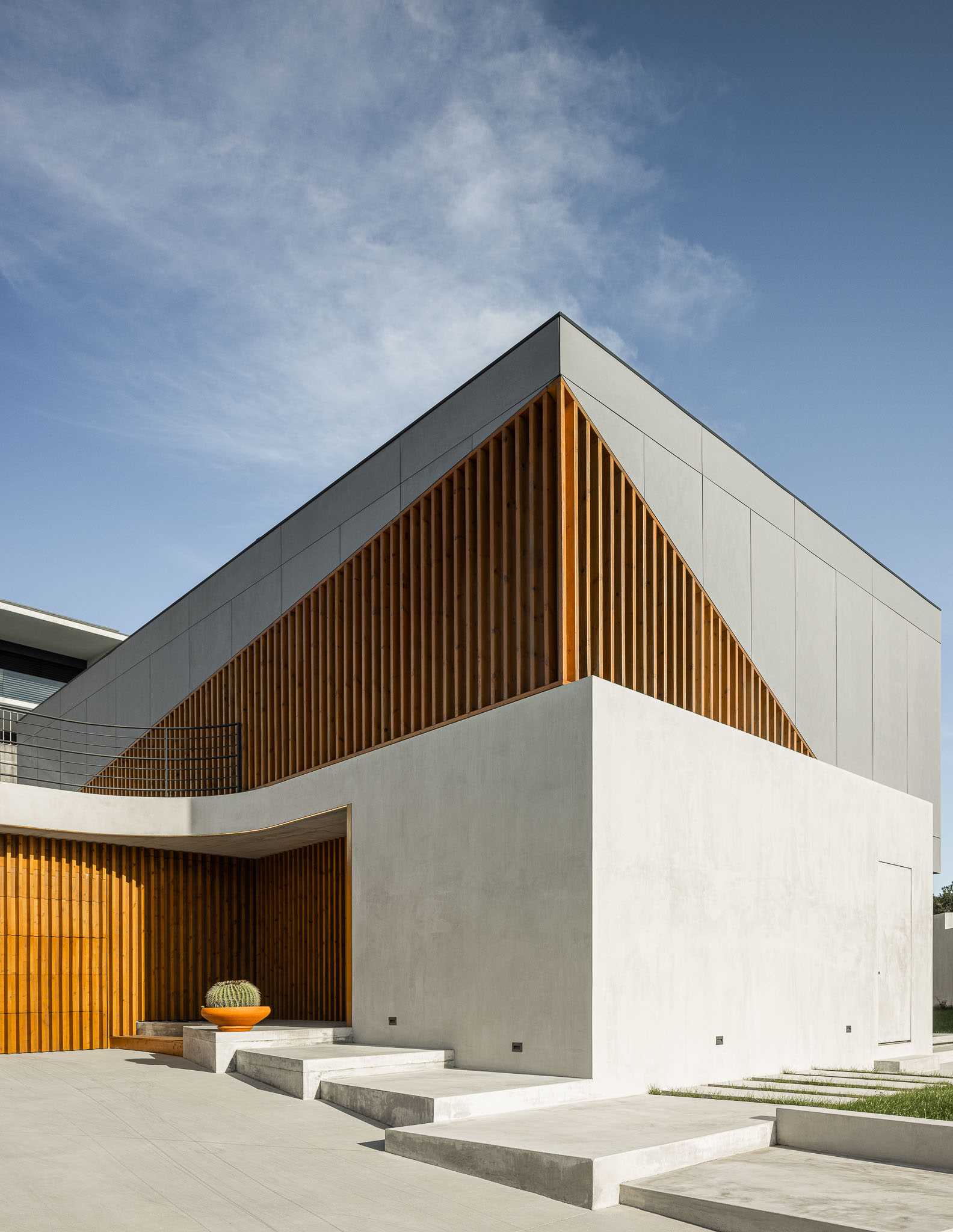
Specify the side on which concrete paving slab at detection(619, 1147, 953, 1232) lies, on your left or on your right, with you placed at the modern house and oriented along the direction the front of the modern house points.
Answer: on your left

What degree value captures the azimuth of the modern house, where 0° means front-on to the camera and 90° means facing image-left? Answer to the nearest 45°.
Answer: approximately 45°

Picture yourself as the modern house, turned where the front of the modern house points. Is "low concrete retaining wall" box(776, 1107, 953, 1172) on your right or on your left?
on your left

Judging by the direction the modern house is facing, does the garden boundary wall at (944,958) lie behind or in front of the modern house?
behind
